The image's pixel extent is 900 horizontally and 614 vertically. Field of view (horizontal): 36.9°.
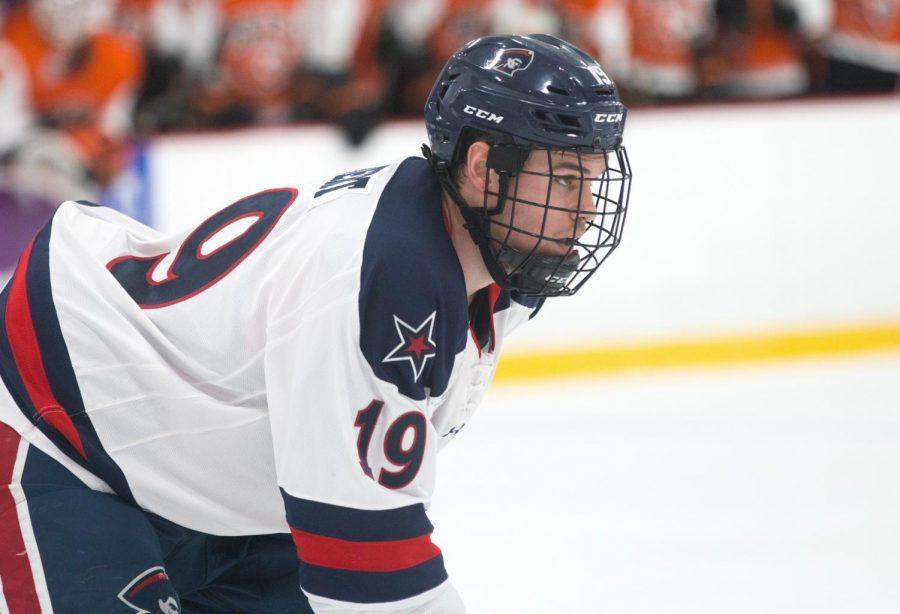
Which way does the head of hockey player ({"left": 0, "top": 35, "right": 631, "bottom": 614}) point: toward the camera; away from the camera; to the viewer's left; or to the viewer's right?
to the viewer's right

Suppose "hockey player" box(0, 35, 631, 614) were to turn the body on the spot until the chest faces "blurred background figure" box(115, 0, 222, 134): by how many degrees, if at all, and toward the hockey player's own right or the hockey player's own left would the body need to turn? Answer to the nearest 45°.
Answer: approximately 90° to the hockey player's own left

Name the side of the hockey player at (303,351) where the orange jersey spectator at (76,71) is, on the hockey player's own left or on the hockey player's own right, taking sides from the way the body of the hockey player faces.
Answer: on the hockey player's own left

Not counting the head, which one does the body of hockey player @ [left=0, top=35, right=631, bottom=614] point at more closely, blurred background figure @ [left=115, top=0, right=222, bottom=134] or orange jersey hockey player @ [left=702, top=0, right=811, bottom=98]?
the orange jersey hockey player

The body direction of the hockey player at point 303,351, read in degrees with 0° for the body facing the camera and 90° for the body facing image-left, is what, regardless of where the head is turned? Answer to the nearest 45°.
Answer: approximately 270°

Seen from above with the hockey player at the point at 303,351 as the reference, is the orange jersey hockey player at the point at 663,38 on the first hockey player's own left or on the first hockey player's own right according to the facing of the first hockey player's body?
on the first hockey player's own left

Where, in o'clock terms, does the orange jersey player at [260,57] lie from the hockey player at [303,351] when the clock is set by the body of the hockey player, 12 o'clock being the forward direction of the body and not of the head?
The orange jersey player is roughly at 9 o'clock from the hockey player.

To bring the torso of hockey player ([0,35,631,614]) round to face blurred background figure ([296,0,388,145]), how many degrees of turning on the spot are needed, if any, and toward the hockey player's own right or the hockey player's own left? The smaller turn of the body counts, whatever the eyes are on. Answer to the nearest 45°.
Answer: approximately 90° to the hockey player's own left

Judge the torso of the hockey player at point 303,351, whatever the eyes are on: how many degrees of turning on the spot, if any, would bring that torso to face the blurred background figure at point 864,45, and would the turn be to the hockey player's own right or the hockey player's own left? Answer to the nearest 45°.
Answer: approximately 45° to the hockey player's own left
